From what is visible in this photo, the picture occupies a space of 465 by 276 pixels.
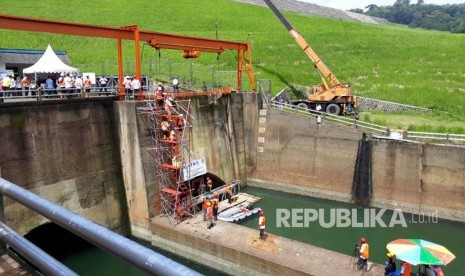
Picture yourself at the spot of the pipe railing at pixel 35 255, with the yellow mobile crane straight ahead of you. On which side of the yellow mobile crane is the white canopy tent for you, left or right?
left

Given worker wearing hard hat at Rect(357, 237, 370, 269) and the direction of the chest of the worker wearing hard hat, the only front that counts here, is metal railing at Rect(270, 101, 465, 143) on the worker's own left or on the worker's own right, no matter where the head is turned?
on the worker's own right

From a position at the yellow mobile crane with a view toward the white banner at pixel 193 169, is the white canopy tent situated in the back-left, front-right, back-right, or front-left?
front-right

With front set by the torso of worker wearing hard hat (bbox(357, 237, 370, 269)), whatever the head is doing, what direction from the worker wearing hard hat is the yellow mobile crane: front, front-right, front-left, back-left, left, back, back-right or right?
front-right

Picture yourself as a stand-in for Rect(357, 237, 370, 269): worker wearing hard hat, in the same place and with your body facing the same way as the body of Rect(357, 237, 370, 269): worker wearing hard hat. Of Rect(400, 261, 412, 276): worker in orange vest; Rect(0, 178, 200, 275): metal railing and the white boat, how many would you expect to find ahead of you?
1

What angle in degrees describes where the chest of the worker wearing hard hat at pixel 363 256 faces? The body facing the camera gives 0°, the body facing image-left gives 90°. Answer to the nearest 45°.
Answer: approximately 135°

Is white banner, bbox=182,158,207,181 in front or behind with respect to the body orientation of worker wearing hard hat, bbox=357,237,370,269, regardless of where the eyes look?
in front

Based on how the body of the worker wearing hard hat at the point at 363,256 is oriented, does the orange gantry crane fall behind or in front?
in front

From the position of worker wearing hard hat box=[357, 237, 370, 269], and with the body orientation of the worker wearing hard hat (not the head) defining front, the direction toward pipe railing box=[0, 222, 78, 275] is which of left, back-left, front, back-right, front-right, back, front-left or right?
back-left

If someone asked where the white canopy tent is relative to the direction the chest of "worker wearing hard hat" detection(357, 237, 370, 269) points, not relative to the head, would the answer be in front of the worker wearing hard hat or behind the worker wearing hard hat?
in front

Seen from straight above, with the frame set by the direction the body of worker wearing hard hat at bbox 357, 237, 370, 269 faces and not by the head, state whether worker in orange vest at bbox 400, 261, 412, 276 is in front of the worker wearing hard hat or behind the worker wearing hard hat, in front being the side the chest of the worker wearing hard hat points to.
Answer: behind

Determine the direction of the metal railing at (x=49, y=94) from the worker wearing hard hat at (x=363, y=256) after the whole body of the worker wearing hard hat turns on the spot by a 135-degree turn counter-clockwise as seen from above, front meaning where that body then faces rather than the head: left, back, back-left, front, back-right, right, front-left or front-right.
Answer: right
